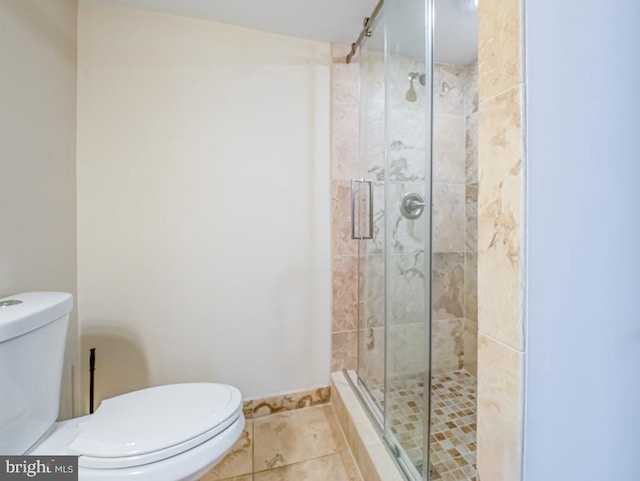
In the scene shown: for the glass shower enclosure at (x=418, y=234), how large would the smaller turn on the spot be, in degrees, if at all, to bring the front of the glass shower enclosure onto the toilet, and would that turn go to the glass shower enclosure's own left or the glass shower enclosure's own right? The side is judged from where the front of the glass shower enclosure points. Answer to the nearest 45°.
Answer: approximately 45° to the glass shower enclosure's own left

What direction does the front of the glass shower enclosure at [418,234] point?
to the viewer's left
